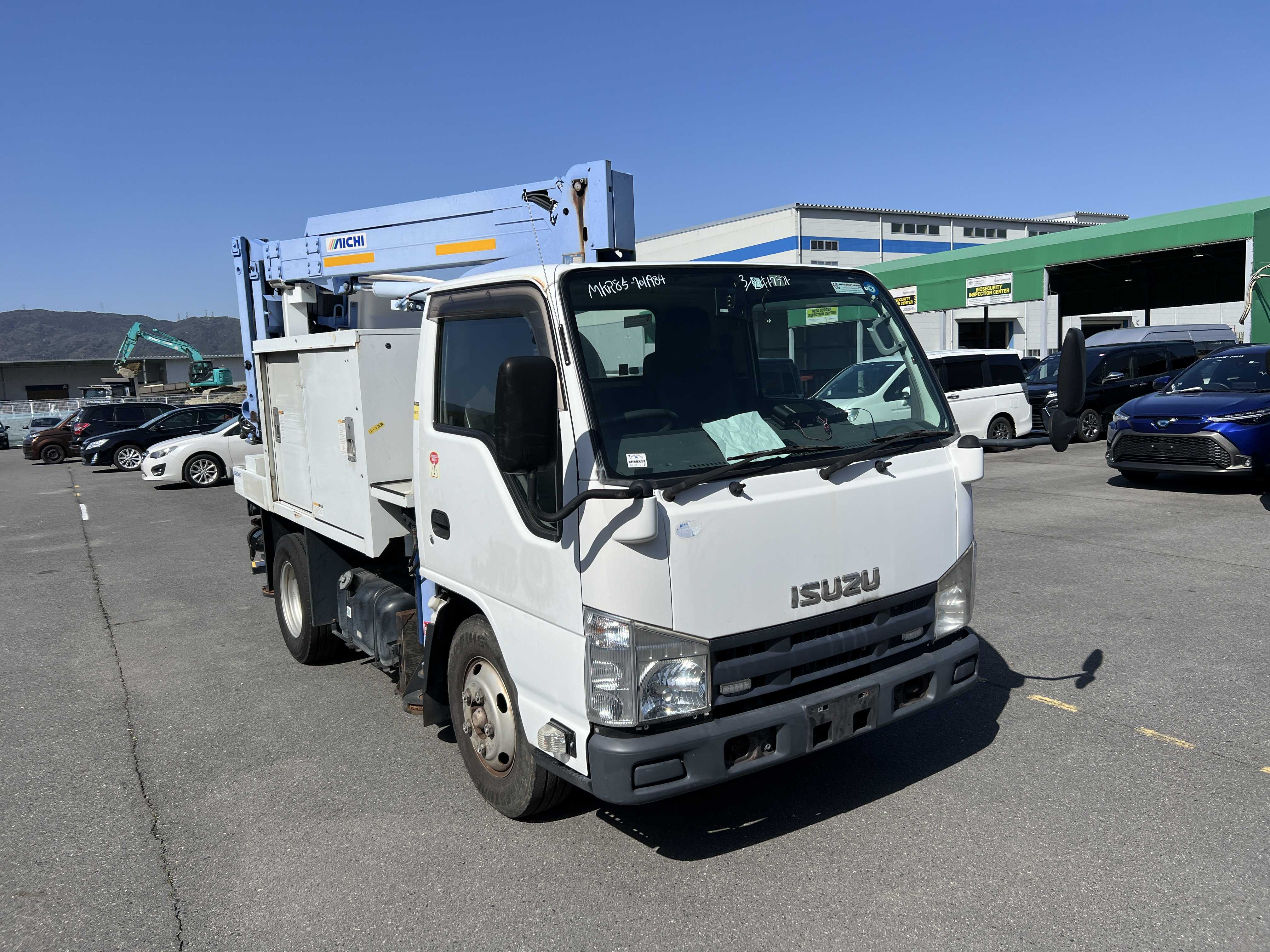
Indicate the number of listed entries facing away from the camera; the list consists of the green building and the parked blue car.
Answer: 0

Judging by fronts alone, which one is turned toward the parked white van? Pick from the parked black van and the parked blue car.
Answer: the parked black van

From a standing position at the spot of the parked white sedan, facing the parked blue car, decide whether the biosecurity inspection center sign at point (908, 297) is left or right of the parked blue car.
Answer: left

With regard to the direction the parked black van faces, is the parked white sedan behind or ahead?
ahead

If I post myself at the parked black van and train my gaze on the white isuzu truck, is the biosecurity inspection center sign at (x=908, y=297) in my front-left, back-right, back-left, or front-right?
back-right

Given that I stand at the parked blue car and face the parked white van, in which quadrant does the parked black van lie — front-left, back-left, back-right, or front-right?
front-right

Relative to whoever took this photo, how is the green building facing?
facing the viewer and to the left of the viewer

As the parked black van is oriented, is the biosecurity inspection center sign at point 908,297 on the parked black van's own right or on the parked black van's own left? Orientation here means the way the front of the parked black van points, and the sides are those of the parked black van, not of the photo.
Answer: on the parked black van's own right

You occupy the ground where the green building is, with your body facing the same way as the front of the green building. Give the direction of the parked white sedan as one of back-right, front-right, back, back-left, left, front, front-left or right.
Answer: front

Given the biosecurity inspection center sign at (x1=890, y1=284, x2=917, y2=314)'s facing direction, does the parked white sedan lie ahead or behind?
ahead

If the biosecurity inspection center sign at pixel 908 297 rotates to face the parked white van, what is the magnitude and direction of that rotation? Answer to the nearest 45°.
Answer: approximately 45° to its left

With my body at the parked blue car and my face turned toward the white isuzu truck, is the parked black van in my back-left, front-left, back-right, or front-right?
back-right

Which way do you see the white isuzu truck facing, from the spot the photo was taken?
facing the viewer and to the right of the viewer

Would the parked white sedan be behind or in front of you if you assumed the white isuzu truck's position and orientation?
behind

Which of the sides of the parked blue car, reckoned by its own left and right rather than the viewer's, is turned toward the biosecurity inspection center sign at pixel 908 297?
right

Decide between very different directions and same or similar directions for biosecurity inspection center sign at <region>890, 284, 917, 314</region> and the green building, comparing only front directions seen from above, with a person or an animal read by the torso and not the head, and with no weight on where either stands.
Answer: same or similar directions
